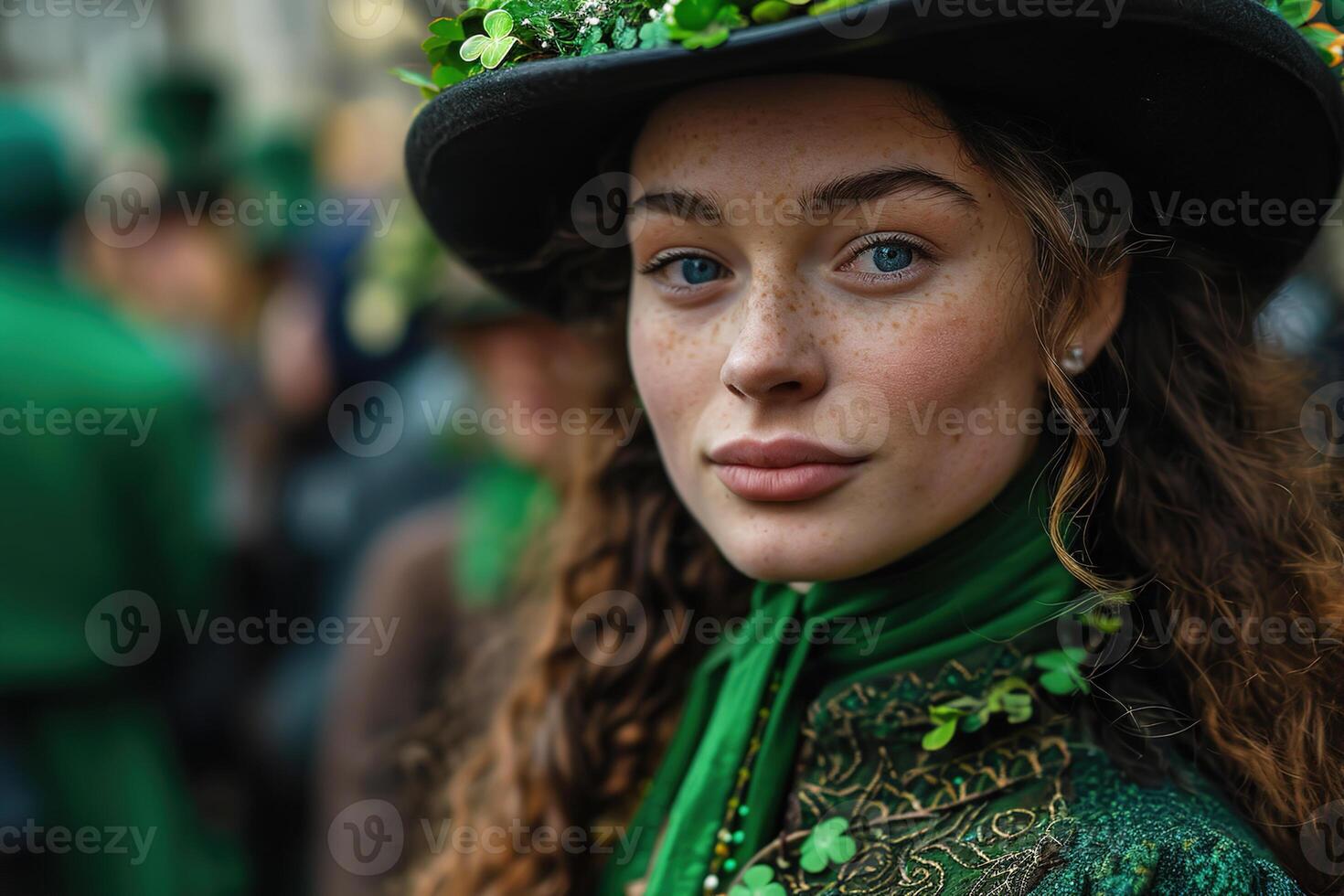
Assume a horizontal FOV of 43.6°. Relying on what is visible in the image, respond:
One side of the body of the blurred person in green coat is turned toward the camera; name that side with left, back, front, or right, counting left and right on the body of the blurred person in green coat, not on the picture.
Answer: back

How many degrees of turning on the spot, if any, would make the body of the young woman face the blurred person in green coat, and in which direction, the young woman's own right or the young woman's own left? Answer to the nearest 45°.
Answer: approximately 90° to the young woman's own right

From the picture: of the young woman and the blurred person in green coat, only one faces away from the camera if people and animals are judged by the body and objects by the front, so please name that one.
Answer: the blurred person in green coat

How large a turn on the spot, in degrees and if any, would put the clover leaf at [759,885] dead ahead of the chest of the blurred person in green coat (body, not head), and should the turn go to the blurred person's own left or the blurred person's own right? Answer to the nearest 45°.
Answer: approximately 180°

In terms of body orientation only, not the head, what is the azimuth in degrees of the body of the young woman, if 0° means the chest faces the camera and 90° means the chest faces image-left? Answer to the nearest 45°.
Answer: approximately 45°

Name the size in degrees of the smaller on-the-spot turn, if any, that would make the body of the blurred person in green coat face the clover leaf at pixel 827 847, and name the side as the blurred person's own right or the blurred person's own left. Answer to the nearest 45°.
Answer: approximately 180°
